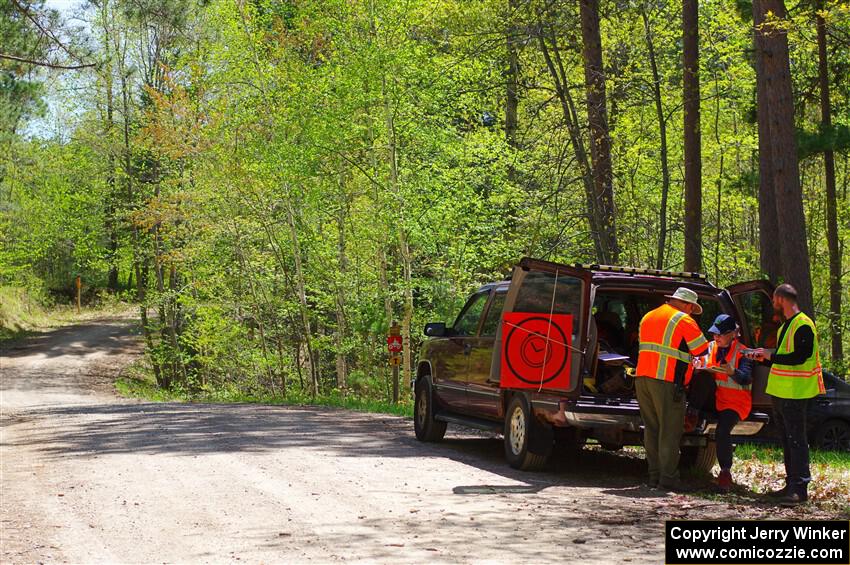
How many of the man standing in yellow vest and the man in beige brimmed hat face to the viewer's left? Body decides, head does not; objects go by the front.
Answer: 1

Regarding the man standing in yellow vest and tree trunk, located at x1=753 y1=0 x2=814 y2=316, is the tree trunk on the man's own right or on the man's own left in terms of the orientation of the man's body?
on the man's own right

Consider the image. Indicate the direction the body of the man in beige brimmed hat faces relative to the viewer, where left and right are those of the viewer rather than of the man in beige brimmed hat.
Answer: facing away from the viewer and to the right of the viewer

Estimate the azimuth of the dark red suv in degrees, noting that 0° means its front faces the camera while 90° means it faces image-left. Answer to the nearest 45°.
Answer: approximately 135°

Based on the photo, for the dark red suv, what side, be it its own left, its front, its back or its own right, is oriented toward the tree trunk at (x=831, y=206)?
right

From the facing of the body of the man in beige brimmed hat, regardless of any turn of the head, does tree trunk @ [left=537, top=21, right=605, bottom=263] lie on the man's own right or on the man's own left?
on the man's own left

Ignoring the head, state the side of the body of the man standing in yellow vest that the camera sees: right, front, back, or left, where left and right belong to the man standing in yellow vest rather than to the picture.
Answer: left

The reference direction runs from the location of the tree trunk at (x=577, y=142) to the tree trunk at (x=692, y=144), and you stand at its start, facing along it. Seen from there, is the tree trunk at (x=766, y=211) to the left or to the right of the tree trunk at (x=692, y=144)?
right

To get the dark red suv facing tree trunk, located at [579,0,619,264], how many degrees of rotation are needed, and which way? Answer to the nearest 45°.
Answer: approximately 45° to its right

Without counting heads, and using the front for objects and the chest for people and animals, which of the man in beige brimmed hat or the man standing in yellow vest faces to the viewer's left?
the man standing in yellow vest
